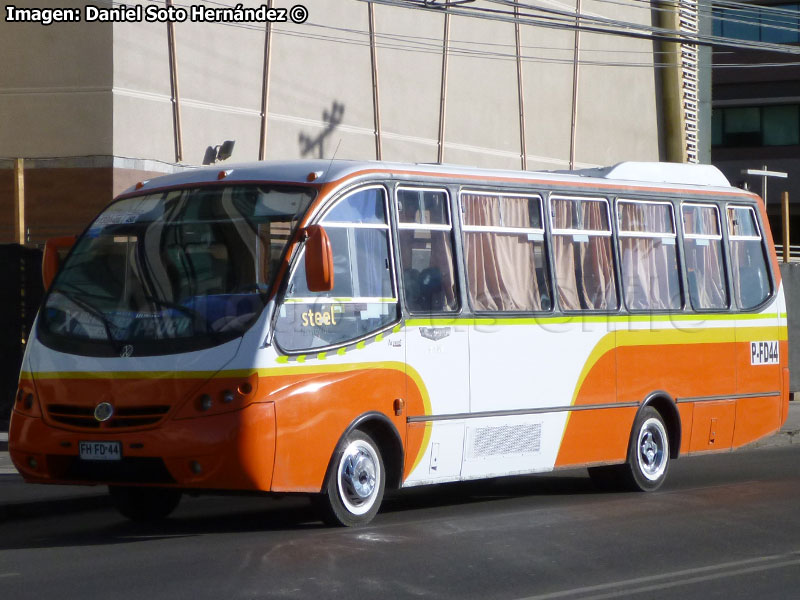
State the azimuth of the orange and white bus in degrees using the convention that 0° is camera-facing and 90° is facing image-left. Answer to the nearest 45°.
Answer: approximately 45°
